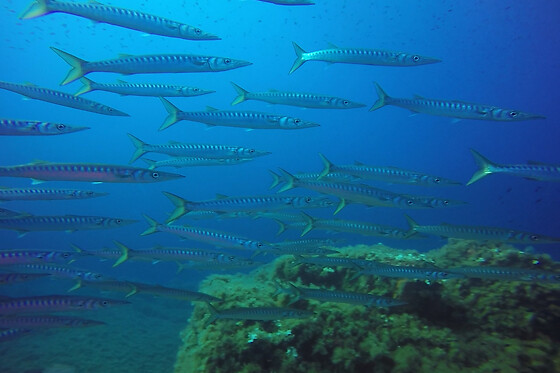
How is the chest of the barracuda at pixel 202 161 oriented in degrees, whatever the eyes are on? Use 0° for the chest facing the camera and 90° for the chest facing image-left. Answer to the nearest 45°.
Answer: approximately 270°

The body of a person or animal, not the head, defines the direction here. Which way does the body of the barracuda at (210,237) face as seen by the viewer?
to the viewer's right

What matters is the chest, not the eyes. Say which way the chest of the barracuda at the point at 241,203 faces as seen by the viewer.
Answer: to the viewer's right

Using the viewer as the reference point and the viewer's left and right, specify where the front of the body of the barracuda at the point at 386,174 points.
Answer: facing to the right of the viewer

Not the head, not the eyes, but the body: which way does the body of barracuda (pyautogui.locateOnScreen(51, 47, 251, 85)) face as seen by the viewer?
to the viewer's right

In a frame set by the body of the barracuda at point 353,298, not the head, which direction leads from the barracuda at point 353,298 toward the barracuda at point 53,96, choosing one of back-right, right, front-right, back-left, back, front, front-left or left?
back

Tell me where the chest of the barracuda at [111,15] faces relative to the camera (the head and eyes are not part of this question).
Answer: to the viewer's right
